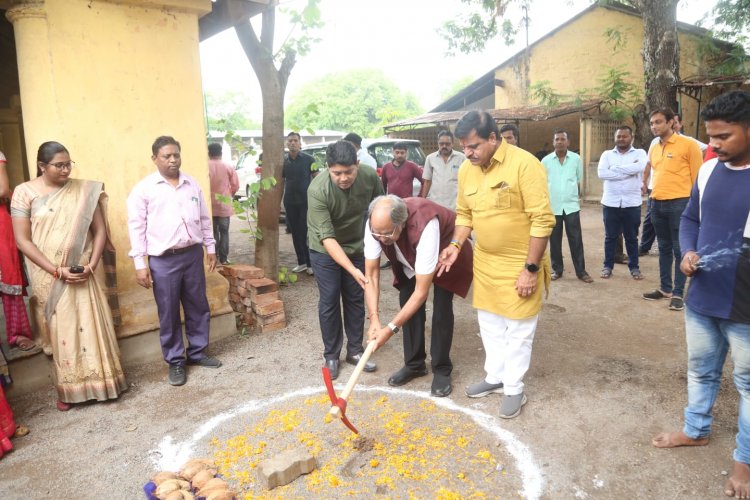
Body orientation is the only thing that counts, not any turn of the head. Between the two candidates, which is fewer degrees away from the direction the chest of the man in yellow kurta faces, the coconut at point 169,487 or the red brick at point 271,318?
the coconut

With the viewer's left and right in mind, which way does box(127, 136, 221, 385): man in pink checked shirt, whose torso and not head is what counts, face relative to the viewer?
facing the viewer and to the right of the viewer

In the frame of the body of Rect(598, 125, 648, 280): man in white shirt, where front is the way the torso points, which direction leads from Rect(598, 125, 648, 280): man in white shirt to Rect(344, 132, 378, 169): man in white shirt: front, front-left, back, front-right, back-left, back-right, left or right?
right

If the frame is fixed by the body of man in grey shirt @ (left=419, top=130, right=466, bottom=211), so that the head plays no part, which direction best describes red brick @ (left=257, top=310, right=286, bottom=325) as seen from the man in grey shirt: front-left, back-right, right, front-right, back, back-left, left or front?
front-right

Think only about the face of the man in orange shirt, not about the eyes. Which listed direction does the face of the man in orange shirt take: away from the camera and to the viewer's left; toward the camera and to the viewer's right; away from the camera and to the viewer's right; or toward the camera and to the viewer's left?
toward the camera and to the viewer's left

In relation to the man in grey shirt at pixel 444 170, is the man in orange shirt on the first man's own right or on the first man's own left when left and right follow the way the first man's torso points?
on the first man's own left

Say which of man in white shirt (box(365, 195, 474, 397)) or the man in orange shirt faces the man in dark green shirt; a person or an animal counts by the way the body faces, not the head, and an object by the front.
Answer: the man in orange shirt

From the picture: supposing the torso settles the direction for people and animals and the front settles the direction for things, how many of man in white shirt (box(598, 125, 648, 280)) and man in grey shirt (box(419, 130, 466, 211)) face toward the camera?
2

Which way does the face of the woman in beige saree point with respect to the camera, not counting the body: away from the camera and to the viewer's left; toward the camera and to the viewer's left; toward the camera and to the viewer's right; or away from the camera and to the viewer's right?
toward the camera and to the viewer's right

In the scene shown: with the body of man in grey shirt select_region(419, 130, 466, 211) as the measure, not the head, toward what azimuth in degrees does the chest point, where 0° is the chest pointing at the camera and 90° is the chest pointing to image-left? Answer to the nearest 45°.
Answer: approximately 0°

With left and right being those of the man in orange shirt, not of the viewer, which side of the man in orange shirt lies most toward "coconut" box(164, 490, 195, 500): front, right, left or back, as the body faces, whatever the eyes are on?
front

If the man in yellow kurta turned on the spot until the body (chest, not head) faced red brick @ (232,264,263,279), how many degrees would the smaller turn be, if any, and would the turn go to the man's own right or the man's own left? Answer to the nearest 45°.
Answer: approximately 90° to the man's own right

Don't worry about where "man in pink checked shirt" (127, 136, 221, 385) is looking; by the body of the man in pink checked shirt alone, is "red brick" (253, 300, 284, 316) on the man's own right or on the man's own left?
on the man's own left
